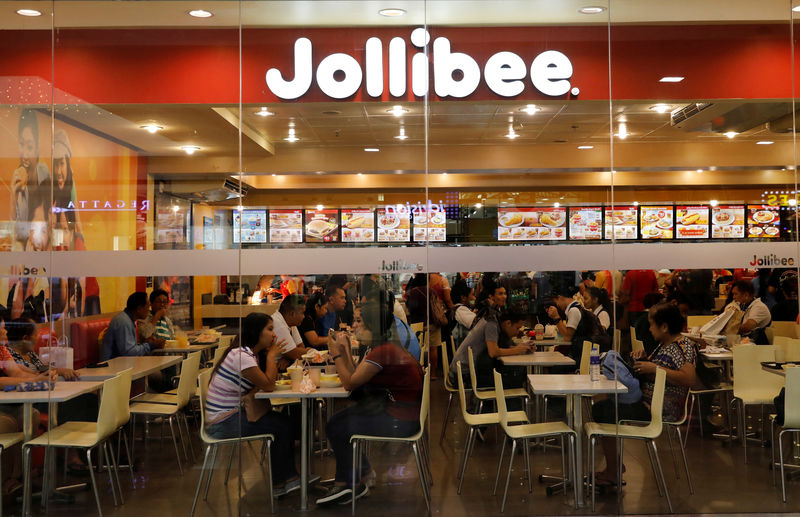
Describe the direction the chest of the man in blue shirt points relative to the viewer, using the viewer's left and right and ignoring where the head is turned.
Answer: facing to the right of the viewer

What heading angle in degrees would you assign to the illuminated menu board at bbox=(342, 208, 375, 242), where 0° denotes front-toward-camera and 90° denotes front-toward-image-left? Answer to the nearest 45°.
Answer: approximately 0°

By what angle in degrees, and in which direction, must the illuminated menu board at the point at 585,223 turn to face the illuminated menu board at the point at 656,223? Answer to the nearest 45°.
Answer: approximately 90° to its left

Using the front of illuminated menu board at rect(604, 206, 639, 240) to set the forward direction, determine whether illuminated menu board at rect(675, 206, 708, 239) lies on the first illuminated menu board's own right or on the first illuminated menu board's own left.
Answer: on the first illuminated menu board's own left

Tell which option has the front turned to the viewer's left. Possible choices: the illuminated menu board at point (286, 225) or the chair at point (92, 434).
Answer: the chair

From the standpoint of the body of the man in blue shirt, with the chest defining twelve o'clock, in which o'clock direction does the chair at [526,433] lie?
The chair is roughly at 1 o'clock from the man in blue shirt.

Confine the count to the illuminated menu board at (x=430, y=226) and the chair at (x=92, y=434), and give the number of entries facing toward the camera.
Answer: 1

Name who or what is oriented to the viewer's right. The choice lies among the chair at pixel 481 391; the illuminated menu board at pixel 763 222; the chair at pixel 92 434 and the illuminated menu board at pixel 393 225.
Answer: the chair at pixel 481 391
